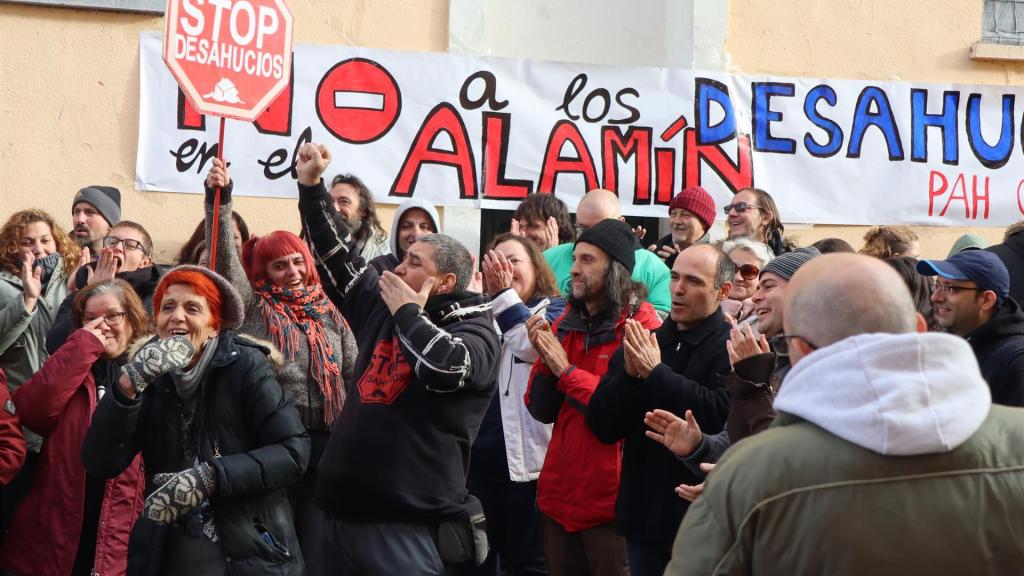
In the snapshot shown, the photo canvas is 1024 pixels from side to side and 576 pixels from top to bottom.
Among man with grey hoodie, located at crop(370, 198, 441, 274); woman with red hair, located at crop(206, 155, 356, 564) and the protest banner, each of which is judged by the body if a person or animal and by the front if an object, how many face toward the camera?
3

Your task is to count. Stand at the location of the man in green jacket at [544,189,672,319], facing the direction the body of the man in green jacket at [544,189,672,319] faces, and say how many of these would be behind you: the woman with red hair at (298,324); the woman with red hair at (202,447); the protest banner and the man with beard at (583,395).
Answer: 1

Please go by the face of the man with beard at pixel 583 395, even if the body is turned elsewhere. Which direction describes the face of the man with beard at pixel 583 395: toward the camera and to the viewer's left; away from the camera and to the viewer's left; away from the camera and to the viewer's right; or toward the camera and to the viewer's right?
toward the camera and to the viewer's left

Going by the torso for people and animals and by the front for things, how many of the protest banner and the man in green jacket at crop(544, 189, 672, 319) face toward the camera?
2

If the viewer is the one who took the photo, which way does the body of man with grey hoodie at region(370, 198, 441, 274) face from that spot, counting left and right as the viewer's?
facing the viewer

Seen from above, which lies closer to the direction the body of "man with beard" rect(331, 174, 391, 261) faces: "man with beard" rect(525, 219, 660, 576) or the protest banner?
the man with beard

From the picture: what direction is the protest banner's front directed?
toward the camera

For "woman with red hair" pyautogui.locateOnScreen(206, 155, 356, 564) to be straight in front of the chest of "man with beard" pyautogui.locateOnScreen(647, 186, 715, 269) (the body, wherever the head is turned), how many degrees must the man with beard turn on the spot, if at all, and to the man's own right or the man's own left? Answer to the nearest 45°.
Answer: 0° — they already face them

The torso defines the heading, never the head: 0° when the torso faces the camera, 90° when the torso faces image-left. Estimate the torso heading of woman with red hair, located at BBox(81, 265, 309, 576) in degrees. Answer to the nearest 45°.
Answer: approximately 45°

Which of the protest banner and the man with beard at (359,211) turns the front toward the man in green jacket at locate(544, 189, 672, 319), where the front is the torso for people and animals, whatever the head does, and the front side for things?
the protest banner

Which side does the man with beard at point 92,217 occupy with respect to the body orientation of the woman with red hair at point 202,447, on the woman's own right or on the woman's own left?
on the woman's own right

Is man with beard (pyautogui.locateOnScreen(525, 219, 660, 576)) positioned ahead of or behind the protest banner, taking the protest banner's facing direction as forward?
ahead
